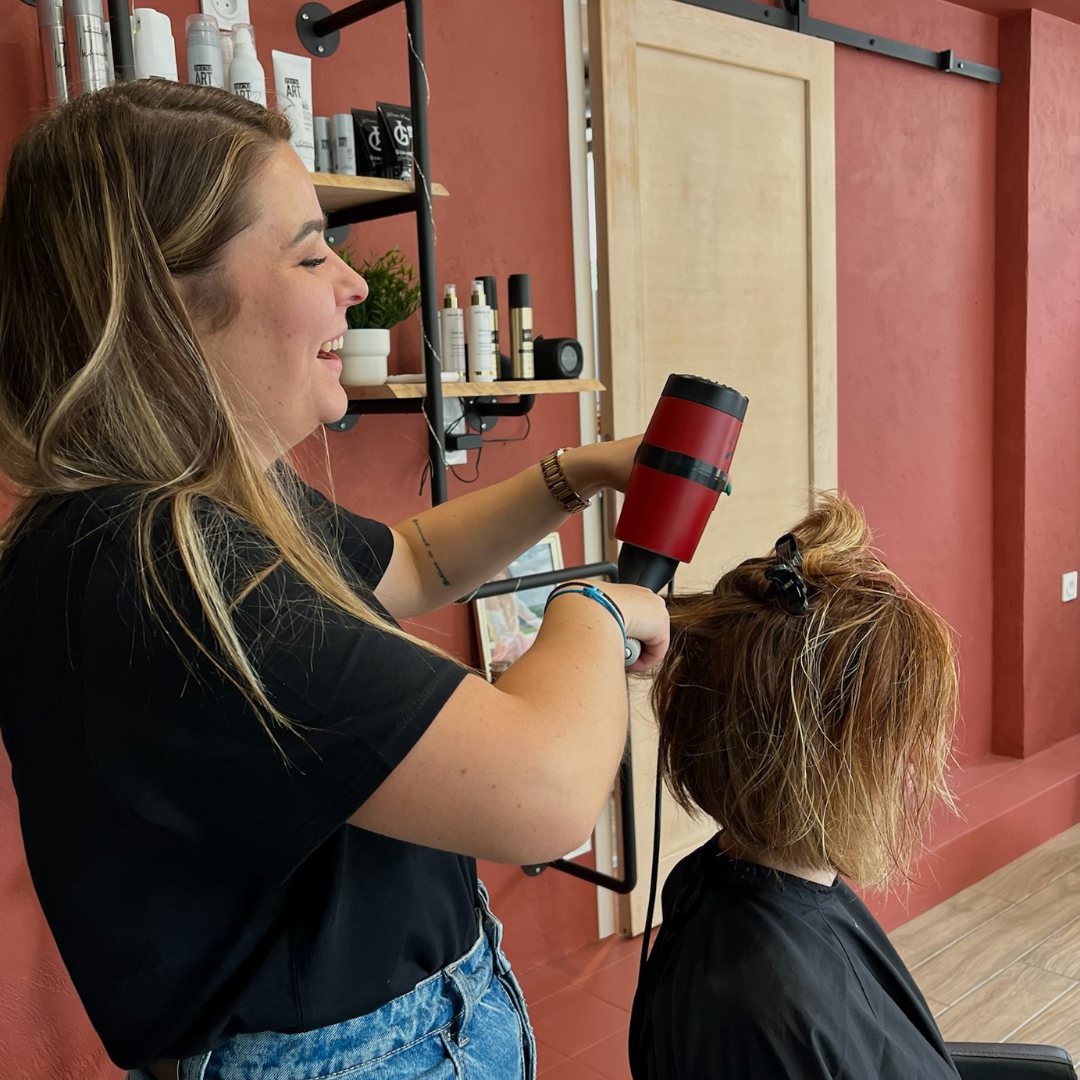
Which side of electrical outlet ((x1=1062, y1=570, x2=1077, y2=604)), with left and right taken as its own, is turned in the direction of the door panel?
right

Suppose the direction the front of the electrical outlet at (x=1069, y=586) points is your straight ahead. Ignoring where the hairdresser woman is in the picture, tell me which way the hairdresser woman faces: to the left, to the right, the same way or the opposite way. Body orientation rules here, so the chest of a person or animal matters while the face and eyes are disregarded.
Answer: to the left

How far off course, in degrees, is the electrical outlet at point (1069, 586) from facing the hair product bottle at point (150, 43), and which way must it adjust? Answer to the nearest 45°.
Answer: approximately 45° to its right

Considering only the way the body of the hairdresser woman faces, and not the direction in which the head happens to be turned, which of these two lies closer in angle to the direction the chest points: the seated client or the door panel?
the seated client

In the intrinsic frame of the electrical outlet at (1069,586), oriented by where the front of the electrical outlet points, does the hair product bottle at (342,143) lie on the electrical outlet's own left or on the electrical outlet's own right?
on the electrical outlet's own right

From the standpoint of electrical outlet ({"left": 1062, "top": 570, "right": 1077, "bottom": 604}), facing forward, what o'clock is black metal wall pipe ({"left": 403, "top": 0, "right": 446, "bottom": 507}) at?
The black metal wall pipe is roughly at 2 o'clock from the electrical outlet.

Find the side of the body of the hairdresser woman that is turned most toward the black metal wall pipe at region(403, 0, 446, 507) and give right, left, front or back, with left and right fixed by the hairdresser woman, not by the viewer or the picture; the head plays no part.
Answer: left

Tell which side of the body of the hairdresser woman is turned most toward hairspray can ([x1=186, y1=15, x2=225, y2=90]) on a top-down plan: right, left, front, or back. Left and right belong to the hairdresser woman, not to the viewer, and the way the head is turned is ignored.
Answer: left

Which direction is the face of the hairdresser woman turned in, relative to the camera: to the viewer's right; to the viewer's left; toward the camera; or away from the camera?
to the viewer's right

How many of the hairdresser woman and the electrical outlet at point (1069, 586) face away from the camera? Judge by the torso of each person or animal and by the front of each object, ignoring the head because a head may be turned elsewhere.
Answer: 0

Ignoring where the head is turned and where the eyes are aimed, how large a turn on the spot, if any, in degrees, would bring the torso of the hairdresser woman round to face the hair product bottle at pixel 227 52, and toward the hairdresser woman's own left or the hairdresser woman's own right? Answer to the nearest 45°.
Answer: approximately 90° to the hairdresser woman's own left

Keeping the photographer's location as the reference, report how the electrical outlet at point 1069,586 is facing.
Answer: facing the viewer and to the right of the viewer

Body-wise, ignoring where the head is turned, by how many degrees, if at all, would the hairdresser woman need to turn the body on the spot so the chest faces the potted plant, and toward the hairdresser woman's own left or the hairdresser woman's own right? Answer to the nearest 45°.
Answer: approximately 90° to the hairdresser woman's own left

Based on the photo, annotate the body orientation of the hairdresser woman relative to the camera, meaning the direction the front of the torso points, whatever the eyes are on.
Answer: to the viewer's right
